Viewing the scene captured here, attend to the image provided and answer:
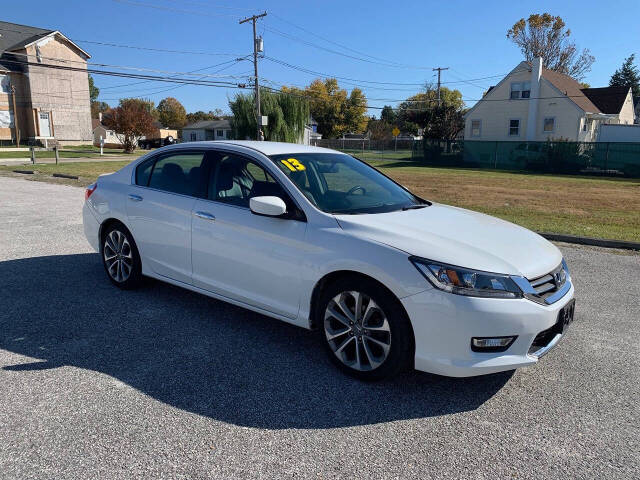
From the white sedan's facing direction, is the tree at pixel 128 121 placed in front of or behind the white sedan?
behind

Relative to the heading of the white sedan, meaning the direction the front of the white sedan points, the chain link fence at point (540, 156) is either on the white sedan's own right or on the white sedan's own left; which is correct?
on the white sedan's own left

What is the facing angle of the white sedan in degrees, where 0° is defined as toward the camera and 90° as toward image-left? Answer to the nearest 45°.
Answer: approximately 315°

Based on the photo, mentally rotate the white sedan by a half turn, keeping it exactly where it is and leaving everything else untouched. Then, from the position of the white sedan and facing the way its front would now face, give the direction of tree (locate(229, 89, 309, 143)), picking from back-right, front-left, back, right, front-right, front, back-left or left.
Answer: front-right

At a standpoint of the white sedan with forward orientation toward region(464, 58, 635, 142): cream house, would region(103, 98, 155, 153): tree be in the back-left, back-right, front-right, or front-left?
front-left

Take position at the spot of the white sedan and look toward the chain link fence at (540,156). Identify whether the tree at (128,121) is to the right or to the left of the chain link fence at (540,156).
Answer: left

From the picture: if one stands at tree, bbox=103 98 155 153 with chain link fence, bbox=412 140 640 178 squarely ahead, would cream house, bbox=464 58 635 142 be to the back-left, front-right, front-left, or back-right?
front-left

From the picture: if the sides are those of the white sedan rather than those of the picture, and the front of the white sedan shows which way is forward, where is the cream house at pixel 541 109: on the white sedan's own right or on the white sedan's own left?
on the white sedan's own left
